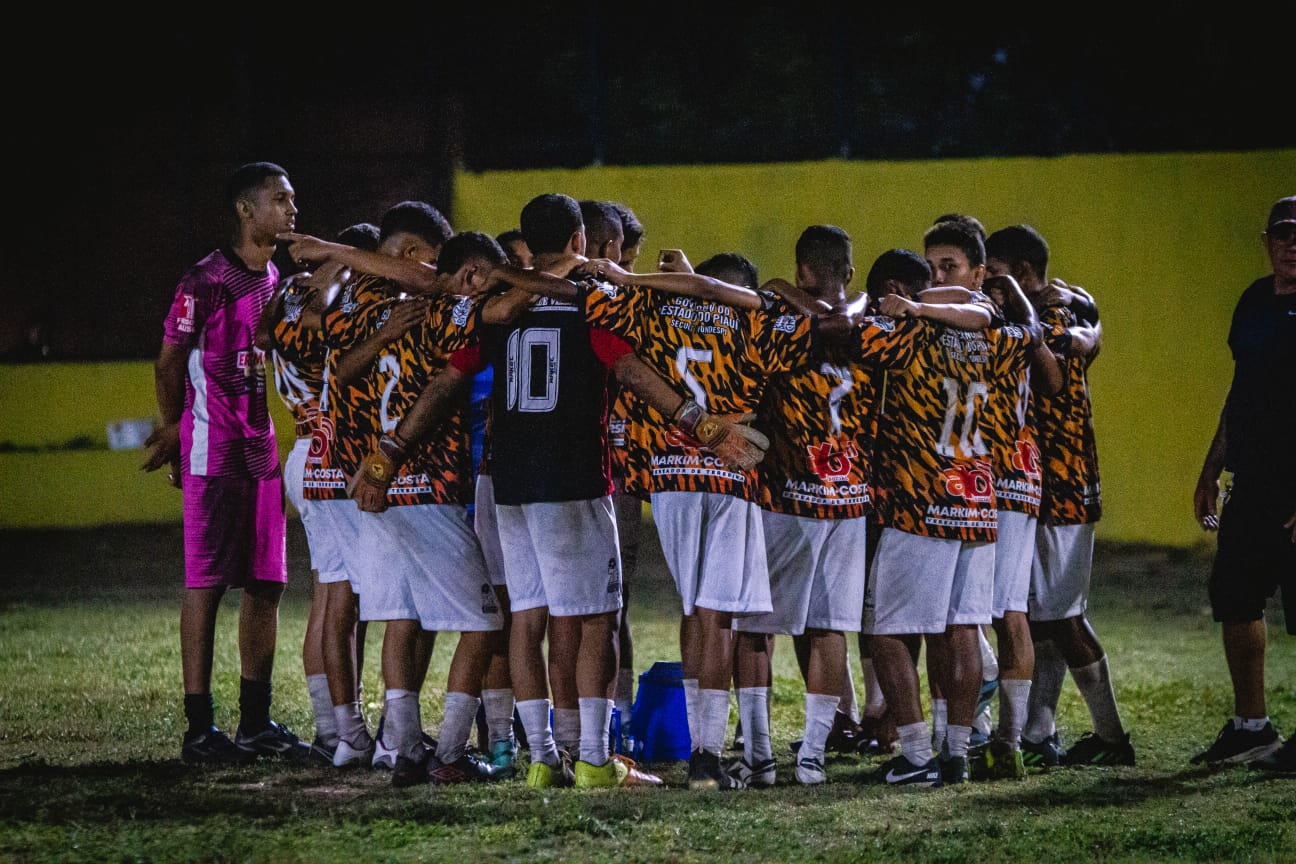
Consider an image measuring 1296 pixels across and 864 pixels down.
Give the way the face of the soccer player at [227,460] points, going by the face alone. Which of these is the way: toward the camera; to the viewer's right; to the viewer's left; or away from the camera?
to the viewer's right

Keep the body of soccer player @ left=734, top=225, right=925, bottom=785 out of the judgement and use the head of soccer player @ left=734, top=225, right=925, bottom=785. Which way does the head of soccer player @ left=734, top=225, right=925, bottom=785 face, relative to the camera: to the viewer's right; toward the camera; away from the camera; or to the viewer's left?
away from the camera

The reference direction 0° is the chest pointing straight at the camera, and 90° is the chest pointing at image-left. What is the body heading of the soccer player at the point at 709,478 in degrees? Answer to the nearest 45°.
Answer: approximately 180°

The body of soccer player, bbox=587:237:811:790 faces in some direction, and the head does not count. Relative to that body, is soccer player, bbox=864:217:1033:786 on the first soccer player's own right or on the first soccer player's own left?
on the first soccer player's own right

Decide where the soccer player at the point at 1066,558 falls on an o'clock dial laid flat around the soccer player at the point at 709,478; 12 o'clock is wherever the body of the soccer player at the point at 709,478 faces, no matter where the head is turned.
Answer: the soccer player at the point at 1066,558 is roughly at 2 o'clock from the soccer player at the point at 709,478.

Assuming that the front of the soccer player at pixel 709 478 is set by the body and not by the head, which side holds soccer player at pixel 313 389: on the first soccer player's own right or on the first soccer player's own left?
on the first soccer player's own left
